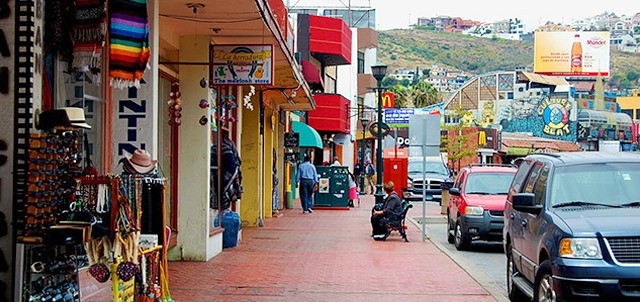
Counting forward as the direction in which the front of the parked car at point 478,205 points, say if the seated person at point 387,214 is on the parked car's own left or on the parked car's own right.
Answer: on the parked car's own right

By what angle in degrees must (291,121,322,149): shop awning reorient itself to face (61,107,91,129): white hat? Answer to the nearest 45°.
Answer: approximately 90° to its right

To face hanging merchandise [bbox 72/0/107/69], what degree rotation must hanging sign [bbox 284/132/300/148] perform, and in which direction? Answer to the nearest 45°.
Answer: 0° — it already faces it

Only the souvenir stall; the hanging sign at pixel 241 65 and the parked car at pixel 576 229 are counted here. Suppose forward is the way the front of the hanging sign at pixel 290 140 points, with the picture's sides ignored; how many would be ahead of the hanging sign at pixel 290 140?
3

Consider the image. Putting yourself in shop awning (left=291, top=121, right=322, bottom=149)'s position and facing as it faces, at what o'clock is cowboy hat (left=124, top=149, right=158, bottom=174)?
The cowboy hat is roughly at 3 o'clock from the shop awning.

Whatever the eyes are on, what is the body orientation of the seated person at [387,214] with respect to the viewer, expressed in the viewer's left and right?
facing to the left of the viewer

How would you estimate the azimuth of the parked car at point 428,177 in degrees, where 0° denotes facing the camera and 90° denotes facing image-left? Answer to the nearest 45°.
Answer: approximately 0°

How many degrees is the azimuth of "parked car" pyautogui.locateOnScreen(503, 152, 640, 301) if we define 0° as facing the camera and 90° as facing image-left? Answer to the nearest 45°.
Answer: approximately 315°

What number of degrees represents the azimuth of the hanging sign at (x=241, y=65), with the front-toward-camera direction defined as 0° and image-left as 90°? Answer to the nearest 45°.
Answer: approximately 0°

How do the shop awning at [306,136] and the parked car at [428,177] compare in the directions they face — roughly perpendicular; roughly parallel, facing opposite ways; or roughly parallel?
roughly perpendicular

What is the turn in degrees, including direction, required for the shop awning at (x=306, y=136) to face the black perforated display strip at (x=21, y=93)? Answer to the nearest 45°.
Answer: approximately 90° to its right
